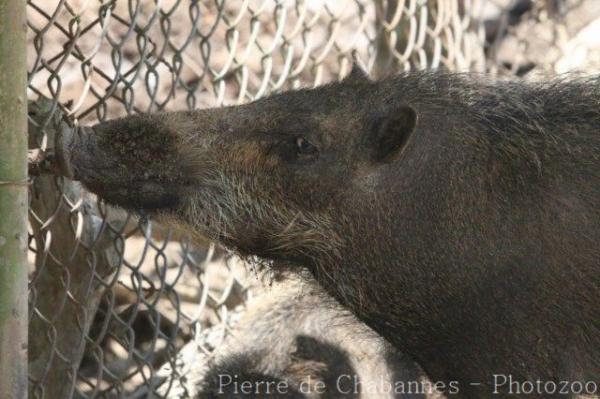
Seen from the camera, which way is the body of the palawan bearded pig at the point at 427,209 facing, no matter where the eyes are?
to the viewer's left

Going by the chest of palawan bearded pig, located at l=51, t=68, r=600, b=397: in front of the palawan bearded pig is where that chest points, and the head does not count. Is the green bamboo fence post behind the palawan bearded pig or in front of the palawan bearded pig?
in front
